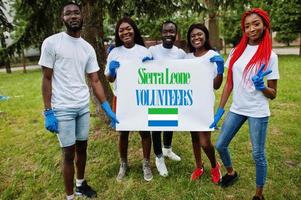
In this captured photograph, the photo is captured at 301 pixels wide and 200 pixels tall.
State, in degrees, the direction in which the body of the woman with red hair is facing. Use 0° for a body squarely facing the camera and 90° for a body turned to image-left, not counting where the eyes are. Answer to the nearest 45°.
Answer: approximately 0°

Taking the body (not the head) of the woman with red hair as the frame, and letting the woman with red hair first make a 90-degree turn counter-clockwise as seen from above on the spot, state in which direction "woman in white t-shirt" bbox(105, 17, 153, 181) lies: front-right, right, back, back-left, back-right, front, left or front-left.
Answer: back

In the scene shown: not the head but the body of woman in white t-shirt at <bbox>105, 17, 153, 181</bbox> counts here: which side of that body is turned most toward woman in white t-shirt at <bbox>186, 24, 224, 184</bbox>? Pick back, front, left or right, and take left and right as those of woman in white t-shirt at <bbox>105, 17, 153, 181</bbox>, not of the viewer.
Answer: left

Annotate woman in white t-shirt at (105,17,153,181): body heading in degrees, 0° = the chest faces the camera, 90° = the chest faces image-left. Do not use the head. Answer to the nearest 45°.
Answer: approximately 0°

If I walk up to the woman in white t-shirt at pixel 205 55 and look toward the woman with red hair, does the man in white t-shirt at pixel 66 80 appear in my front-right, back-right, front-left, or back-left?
back-right

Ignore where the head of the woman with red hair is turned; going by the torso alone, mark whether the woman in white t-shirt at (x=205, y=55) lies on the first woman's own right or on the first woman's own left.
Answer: on the first woman's own right

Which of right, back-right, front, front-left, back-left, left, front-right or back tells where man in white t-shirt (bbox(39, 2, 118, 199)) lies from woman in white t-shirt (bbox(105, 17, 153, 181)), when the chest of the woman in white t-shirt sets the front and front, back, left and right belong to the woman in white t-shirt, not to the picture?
front-right
